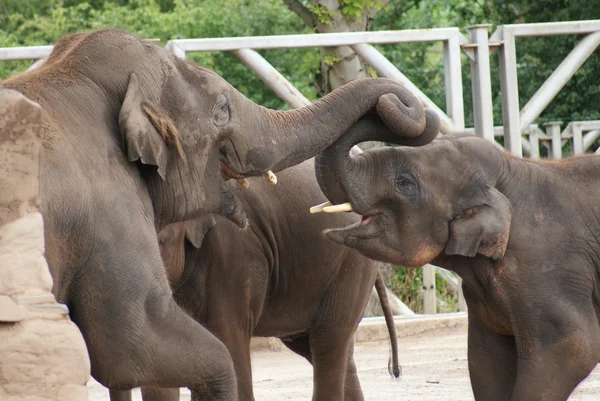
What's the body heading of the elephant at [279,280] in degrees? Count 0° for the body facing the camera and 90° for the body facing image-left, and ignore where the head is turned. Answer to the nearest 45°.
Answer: approximately 90°

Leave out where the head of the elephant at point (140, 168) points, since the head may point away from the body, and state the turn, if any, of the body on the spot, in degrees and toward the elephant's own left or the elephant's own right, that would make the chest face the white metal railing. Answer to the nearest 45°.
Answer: approximately 45° to the elephant's own left

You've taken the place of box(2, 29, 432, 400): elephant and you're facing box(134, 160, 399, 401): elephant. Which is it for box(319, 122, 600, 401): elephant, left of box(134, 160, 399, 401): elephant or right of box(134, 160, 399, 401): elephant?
right

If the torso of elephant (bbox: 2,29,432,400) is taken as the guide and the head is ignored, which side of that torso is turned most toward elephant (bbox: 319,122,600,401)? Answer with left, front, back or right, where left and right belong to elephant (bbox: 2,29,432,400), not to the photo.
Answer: front

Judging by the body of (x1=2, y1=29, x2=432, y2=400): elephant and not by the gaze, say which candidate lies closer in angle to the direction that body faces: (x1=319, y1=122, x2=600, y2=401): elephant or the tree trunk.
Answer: the elephant

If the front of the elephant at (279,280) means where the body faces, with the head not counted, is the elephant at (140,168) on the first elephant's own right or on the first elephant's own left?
on the first elephant's own left

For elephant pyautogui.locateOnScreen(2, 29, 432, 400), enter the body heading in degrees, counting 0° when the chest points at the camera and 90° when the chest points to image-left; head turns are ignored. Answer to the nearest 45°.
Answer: approximately 270°

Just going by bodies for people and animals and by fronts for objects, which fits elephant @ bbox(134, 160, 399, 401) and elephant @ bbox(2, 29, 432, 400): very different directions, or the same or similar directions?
very different directions

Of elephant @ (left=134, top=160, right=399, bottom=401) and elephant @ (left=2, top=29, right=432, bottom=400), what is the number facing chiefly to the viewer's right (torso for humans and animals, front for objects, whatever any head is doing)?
1

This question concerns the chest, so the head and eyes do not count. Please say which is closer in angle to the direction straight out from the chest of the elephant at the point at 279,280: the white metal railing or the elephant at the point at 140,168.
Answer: the elephant

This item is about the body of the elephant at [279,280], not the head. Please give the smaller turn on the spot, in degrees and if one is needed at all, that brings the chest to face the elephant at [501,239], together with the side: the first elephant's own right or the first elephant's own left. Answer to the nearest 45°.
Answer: approximately 135° to the first elephant's own left

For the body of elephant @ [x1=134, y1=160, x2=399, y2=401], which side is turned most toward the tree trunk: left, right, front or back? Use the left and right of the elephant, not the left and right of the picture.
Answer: right
